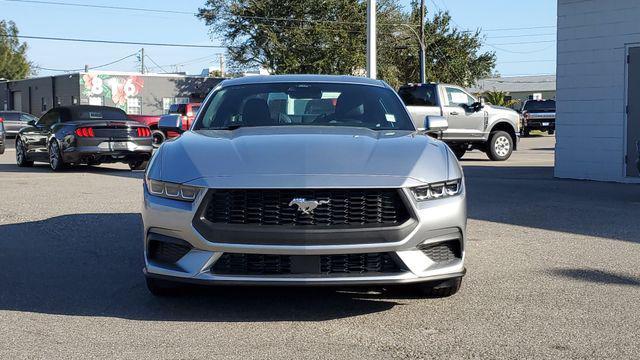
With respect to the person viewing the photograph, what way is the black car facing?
facing away from the viewer and to the left of the viewer

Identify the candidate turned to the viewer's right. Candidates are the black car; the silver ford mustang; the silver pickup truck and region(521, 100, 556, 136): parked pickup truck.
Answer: the silver pickup truck

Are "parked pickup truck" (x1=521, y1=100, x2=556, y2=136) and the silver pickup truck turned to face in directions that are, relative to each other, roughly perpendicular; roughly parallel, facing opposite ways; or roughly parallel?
roughly perpendicular

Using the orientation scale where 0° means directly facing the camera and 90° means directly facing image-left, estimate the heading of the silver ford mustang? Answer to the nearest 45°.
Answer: approximately 0°

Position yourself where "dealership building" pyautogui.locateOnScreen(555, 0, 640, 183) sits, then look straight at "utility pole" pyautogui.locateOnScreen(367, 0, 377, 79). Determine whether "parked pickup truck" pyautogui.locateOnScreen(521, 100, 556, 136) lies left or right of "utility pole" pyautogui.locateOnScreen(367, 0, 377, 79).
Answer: right

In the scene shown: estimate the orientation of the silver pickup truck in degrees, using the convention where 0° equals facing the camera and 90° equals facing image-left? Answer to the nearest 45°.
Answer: approximately 270°

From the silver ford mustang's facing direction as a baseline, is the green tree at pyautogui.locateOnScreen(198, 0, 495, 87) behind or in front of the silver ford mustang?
behind

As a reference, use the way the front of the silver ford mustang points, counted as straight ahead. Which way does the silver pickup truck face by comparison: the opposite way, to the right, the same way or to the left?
to the left

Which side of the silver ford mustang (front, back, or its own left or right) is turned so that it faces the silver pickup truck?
back
